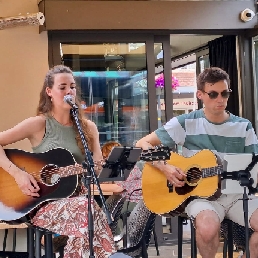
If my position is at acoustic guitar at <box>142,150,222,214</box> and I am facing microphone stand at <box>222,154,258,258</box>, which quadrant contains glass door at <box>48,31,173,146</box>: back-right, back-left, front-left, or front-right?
back-left

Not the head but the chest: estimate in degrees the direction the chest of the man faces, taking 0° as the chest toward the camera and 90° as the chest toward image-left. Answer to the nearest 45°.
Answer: approximately 0°

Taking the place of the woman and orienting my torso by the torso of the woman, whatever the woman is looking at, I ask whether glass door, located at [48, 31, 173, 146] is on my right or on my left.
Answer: on my left

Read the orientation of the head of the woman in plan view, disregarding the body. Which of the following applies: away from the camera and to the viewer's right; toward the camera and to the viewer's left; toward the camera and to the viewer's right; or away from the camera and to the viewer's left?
toward the camera and to the viewer's right

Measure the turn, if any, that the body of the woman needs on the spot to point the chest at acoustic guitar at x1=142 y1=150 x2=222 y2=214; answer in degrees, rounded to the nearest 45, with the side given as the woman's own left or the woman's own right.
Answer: approximately 45° to the woman's own left

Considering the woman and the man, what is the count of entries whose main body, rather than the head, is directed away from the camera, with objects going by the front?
0

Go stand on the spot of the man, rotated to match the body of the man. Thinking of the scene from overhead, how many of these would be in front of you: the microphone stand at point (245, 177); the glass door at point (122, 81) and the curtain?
1

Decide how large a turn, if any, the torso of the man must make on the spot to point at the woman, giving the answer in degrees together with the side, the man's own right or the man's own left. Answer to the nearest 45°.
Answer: approximately 90° to the man's own right

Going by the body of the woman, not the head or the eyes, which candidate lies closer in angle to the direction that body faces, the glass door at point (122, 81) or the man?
the man

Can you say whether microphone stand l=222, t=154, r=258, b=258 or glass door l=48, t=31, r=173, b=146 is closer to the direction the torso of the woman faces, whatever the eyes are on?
the microphone stand

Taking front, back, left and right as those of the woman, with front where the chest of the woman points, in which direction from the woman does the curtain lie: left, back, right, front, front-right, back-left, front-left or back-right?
left
